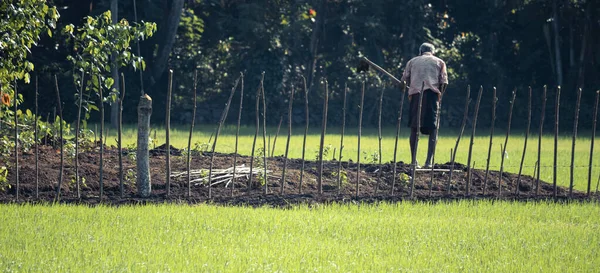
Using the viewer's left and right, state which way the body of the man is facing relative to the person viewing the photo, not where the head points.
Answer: facing away from the viewer

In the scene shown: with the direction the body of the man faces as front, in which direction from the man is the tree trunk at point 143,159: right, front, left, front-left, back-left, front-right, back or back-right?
back-left
